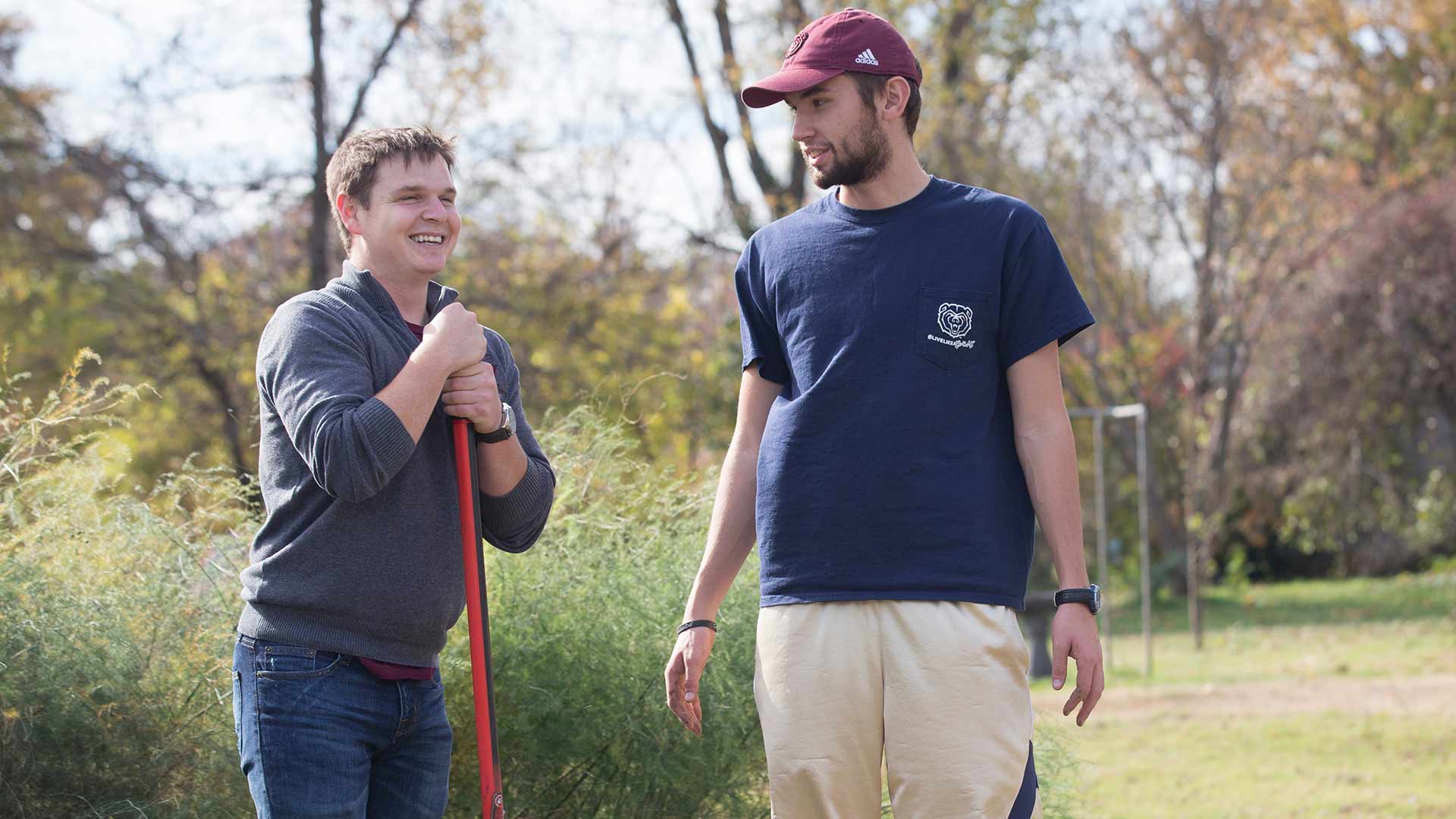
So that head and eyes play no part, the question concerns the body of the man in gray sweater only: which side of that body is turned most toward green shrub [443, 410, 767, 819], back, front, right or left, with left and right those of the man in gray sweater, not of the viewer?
left

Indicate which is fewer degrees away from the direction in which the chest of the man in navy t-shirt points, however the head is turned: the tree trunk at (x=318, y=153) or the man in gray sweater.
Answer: the man in gray sweater

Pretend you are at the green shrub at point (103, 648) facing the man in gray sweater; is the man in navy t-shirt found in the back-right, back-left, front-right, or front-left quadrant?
front-left

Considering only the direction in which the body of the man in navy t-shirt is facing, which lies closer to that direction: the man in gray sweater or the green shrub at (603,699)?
the man in gray sweater

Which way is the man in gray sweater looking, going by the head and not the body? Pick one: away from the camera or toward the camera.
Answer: toward the camera

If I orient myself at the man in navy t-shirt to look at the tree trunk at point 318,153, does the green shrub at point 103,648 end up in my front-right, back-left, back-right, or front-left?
front-left

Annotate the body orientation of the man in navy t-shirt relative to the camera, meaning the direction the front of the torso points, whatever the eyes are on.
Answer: toward the camera

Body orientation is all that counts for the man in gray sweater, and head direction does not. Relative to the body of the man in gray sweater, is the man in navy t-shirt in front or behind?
in front

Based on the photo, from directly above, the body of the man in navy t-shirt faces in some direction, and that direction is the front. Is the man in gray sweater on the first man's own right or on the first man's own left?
on the first man's own right

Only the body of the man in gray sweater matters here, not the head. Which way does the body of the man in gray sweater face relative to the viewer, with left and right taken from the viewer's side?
facing the viewer and to the right of the viewer

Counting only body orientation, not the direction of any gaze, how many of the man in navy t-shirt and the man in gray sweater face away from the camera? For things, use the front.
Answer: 0

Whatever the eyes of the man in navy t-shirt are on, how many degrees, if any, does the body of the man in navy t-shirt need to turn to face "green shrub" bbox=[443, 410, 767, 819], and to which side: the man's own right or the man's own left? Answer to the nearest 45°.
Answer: approximately 135° to the man's own right
